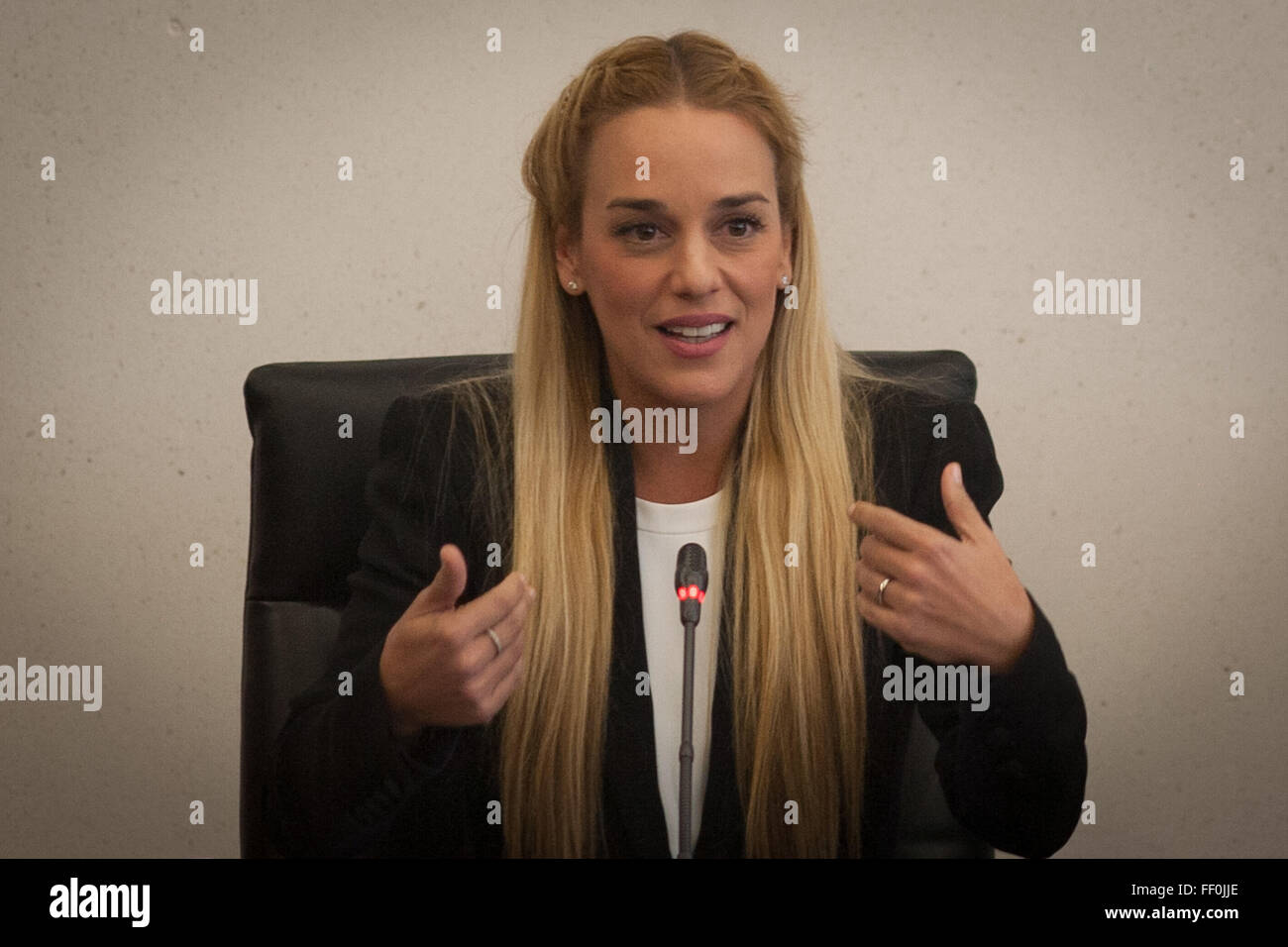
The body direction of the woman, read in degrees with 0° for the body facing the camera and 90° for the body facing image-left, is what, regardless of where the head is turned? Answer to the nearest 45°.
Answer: approximately 0°
